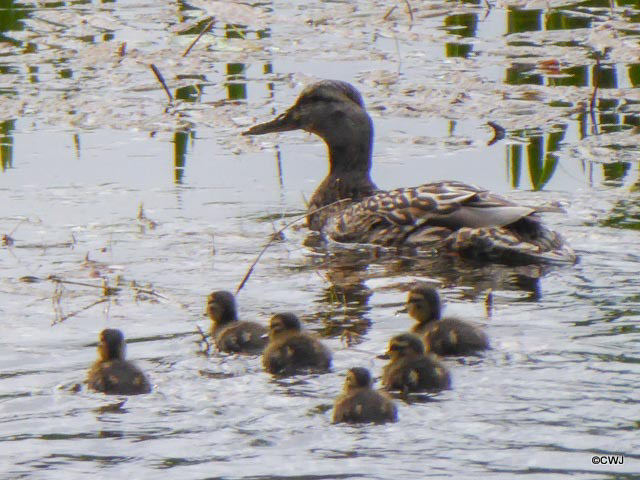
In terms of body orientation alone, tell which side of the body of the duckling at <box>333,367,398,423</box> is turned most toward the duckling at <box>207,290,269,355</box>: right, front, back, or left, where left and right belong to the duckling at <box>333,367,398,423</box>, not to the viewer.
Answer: front

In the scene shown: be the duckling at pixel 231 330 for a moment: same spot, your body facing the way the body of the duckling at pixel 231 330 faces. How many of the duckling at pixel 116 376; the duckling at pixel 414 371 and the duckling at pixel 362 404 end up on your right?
0

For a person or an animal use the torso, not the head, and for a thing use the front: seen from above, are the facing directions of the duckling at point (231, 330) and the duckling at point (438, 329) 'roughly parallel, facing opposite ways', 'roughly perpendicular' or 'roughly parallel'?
roughly parallel

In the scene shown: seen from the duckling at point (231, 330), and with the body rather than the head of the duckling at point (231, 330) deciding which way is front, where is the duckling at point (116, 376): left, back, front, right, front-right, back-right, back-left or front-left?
front-left

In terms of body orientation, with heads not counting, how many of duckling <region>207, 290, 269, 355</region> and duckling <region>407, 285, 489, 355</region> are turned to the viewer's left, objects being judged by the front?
2

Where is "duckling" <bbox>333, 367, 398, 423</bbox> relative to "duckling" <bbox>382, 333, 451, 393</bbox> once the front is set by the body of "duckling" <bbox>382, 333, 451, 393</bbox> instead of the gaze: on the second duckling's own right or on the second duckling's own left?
on the second duckling's own left

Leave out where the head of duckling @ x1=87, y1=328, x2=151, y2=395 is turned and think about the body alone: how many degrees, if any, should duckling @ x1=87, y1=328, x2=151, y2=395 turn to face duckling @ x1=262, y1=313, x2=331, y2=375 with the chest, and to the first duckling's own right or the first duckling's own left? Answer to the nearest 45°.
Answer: approximately 135° to the first duckling's own right

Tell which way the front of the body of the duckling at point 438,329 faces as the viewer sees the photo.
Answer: to the viewer's left

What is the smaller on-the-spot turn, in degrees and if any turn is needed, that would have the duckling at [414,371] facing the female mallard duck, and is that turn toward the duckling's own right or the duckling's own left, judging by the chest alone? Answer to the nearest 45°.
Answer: approximately 90° to the duckling's own right

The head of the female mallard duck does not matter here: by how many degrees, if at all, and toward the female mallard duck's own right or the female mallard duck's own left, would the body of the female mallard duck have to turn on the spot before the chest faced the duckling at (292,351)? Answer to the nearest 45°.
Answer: approximately 90° to the female mallard duck's own left

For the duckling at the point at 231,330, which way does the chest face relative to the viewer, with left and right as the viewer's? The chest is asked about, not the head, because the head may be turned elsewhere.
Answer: facing to the left of the viewer

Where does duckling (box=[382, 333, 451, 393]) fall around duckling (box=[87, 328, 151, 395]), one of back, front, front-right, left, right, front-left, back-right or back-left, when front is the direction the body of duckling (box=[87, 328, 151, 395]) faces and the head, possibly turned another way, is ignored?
back-right

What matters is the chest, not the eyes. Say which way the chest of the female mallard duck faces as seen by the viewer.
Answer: to the viewer's left

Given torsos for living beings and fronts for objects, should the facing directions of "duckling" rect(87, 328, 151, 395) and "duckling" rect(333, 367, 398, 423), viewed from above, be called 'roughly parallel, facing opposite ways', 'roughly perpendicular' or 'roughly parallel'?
roughly parallel

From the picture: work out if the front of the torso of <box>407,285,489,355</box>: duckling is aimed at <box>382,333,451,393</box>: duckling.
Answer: no

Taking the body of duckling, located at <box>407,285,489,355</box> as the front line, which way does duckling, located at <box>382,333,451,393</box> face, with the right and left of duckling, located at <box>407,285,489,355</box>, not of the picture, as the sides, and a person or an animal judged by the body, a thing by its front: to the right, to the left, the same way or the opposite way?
the same way

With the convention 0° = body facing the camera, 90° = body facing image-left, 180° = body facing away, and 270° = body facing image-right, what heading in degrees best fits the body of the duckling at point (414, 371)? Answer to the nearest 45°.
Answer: approximately 90°

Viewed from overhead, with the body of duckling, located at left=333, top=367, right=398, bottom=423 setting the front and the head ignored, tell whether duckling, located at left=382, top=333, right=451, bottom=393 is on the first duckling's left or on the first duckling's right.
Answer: on the first duckling's right

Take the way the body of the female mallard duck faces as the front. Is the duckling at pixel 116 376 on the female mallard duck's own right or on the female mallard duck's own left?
on the female mallard duck's own left
